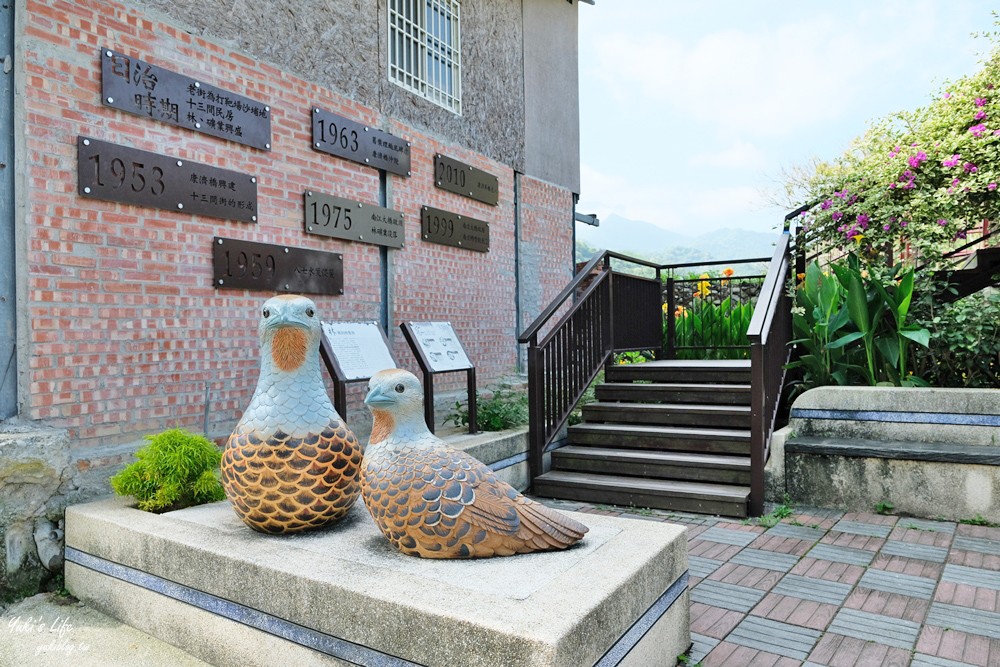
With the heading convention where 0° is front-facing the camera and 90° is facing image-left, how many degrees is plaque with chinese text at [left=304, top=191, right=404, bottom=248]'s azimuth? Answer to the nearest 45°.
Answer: approximately 315°

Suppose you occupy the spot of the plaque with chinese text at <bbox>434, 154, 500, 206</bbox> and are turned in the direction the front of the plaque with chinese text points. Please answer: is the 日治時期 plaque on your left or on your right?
on your right

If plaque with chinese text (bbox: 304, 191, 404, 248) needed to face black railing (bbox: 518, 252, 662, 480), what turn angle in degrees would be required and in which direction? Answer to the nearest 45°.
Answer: approximately 45° to its left

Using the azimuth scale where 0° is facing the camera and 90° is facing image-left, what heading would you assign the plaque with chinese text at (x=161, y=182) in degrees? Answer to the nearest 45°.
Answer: approximately 315°

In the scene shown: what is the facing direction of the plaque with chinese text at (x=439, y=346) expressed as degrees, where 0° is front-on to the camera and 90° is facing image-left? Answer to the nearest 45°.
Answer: approximately 315°

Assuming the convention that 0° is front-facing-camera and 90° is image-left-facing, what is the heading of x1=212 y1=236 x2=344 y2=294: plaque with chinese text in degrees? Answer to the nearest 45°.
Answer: approximately 315°

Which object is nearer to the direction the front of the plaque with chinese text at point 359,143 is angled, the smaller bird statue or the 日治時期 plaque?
the smaller bird statue

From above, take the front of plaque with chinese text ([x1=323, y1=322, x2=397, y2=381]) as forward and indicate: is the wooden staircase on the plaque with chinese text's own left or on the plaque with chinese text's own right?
on the plaque with chinese text's own left

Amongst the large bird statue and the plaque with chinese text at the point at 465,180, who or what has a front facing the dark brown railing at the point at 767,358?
the plaque with chinese text
